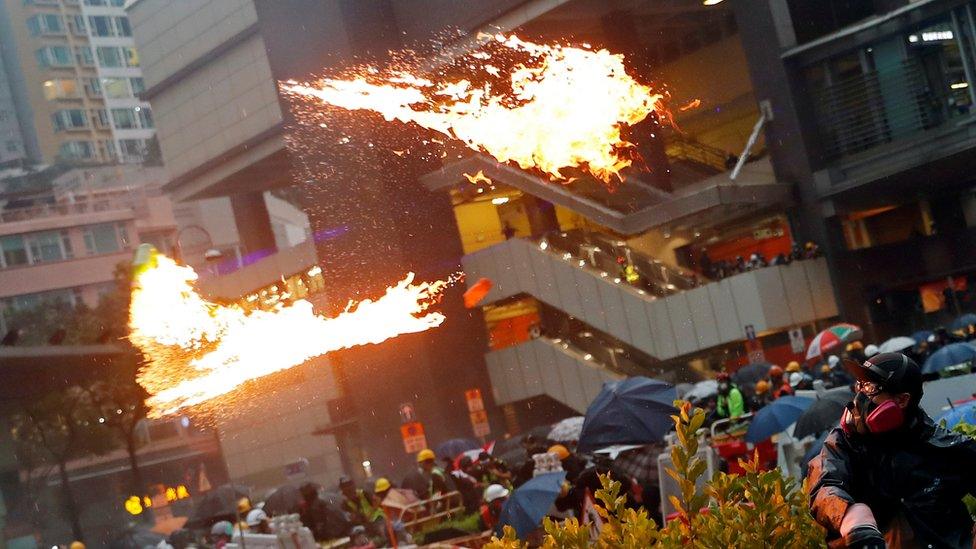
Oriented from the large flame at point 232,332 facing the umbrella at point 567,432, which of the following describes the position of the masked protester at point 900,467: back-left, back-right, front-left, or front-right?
front-right

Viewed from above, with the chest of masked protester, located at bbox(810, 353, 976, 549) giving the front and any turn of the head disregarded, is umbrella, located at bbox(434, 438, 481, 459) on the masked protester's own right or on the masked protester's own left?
on the masked protester's own right

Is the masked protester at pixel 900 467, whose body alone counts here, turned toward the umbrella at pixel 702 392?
no

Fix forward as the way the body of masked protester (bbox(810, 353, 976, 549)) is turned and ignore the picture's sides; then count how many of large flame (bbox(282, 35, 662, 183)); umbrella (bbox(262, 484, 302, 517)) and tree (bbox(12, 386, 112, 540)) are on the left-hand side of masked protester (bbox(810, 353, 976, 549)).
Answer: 0

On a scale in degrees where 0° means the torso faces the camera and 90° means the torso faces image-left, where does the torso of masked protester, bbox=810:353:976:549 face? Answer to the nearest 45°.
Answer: approximately 45°

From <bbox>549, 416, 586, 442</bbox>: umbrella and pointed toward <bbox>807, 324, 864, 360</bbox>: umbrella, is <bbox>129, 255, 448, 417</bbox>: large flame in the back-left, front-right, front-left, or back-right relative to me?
back-left

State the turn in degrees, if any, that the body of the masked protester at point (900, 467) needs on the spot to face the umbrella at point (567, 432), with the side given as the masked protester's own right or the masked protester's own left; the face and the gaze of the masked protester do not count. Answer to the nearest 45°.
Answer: approximately 135° to the masked protester's own right

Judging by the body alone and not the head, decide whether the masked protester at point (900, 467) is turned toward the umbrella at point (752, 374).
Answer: no

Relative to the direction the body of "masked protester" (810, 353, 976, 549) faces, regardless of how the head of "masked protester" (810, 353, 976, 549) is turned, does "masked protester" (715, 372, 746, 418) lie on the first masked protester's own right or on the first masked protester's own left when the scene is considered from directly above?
on the first masked protester's own right

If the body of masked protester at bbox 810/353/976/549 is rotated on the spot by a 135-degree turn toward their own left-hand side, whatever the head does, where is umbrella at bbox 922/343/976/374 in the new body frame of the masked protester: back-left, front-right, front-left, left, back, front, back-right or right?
left

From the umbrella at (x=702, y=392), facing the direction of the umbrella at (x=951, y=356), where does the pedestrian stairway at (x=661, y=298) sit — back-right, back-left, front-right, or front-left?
back-left

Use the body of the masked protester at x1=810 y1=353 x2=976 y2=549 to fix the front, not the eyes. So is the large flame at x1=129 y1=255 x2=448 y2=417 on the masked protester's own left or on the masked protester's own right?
on the masked protester's own right
